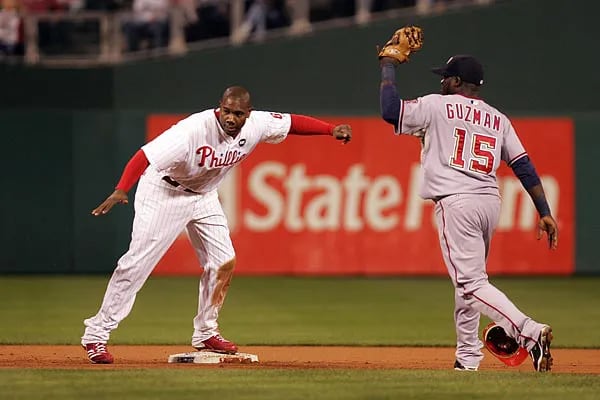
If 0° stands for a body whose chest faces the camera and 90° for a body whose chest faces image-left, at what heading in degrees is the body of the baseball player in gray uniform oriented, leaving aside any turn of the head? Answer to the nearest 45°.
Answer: approximately 135°

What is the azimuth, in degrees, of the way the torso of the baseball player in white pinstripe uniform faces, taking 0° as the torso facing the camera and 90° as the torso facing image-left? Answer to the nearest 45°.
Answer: approximately 315°

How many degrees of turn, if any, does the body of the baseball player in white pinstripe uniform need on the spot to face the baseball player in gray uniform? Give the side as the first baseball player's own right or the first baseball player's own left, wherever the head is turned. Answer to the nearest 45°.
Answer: approximately 45° to the first baseball player's own left

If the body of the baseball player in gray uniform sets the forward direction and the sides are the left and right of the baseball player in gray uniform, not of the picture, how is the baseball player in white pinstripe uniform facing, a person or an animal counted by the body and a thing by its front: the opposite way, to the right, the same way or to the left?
the opposite way

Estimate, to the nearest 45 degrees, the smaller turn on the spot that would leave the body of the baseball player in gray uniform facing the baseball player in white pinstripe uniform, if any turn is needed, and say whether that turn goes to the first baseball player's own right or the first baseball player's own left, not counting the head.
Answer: approximately 45° to the first baseball player's own left
